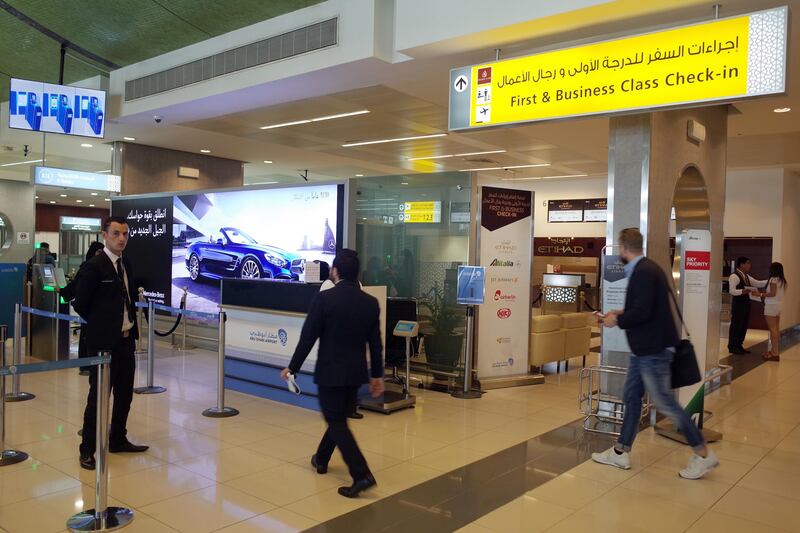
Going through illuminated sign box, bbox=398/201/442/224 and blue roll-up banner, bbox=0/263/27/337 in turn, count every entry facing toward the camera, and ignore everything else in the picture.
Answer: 2

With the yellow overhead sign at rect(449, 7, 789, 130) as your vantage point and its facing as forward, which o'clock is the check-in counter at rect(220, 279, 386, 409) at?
The check-in counter is roughly at 2 o'clock from the yellow overhead sign.

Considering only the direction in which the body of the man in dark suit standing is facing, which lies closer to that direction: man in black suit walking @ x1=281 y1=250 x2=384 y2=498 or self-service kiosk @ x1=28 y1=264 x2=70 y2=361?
the man in black suit walking

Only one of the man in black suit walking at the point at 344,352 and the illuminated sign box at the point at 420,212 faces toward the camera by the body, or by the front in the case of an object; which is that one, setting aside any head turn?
the illuminated sign box

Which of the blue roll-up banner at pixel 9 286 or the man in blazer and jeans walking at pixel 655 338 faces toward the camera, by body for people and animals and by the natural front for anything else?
the blue roll-up banner

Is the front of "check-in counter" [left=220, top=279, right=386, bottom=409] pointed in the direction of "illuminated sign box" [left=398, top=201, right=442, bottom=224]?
no

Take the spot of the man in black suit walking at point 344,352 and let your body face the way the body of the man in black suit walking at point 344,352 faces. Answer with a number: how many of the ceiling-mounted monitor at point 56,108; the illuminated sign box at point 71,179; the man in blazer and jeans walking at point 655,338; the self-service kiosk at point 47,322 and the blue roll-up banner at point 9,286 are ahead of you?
4

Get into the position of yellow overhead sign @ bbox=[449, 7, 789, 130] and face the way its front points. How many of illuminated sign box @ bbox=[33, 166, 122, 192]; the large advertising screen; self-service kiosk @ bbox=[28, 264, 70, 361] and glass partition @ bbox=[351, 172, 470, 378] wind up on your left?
0

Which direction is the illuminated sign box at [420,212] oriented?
toward the camera

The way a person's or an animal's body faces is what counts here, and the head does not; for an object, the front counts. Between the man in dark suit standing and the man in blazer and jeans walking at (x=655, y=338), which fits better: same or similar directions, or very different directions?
very different directions

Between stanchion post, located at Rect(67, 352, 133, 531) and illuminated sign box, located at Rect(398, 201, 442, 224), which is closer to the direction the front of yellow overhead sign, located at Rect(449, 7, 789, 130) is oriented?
the stanchion post

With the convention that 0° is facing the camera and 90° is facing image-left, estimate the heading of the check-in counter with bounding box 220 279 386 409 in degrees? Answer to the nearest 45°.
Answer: approximately 45°

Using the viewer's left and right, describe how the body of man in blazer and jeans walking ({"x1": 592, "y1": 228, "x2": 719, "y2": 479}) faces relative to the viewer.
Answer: facing to the left of the viewer

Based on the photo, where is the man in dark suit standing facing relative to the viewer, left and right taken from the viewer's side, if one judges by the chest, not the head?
facing the viewer and to the right of the viewer

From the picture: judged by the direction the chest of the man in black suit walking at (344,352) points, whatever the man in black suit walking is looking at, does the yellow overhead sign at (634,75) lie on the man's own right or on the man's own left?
on the man's own right
